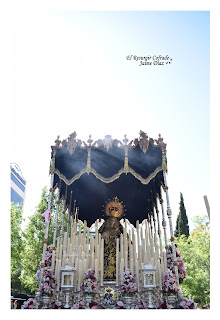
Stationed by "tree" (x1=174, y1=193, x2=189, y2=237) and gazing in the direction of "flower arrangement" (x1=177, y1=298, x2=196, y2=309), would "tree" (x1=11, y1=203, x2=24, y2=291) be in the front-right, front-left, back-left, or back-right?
front-right

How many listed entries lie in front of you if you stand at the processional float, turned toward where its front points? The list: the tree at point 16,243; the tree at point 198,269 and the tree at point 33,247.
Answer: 0

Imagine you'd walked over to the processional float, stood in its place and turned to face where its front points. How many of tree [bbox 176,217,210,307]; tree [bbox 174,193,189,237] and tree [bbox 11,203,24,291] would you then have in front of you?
0

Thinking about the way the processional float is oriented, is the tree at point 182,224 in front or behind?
behind

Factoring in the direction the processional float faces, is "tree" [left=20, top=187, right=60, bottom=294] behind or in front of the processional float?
behind

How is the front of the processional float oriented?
toward the camera
